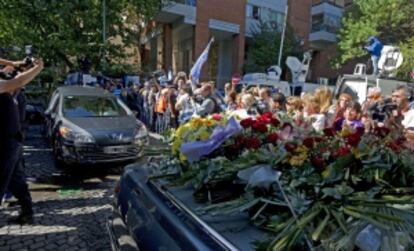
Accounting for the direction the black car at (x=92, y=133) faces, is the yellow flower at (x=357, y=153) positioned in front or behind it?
in front

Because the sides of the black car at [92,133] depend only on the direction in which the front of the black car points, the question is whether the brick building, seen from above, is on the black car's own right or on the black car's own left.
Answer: on the black car's own left
